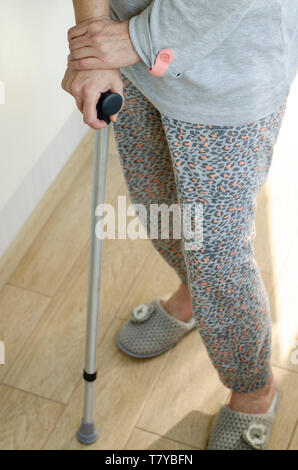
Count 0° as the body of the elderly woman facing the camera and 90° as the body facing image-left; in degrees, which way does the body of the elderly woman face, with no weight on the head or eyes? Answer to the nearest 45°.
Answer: approximately 45°
